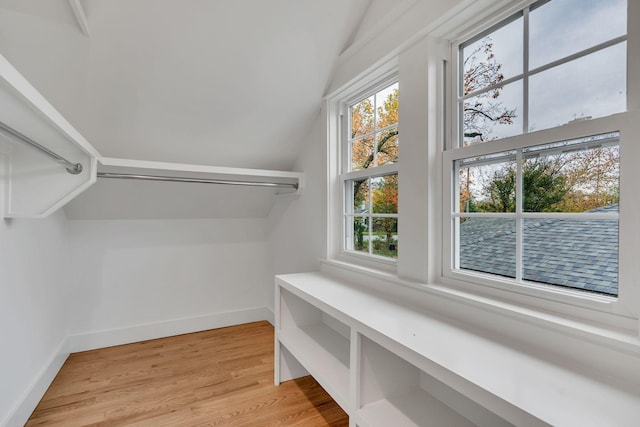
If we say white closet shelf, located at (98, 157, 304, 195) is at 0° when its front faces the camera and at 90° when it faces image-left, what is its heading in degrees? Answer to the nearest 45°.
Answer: approximately 0°

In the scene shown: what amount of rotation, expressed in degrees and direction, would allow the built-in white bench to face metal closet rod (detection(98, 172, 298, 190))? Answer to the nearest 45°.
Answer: approximately 45° to its right

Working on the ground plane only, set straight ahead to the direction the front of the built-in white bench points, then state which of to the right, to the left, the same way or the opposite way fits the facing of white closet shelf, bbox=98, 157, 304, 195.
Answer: to the left

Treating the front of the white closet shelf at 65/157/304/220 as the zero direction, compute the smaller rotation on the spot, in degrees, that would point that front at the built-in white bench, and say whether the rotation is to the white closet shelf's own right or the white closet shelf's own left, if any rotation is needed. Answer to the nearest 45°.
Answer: approximately 45° to the white closet shelf's own left

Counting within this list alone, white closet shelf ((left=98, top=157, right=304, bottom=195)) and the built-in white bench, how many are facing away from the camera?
0

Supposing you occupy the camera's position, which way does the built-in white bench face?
facing the viewer and to the left of the viewer

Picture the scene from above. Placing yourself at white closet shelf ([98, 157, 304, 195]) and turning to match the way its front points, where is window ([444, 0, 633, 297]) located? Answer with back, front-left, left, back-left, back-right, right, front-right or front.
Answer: front-left

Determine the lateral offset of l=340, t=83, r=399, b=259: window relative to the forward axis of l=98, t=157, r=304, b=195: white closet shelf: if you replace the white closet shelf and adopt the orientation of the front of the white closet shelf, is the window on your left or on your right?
on your left

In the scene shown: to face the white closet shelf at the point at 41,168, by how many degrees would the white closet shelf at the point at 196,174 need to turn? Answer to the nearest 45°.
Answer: approximately 45° to its right

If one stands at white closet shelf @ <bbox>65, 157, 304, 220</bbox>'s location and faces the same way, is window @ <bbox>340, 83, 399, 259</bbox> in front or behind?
in front

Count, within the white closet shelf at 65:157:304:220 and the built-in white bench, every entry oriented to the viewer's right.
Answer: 0

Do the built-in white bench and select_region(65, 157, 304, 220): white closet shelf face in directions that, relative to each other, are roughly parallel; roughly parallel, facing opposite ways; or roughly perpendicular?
roughly perpendicular

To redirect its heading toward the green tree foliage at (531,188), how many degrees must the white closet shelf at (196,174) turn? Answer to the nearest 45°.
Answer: approximately 45° to its left
